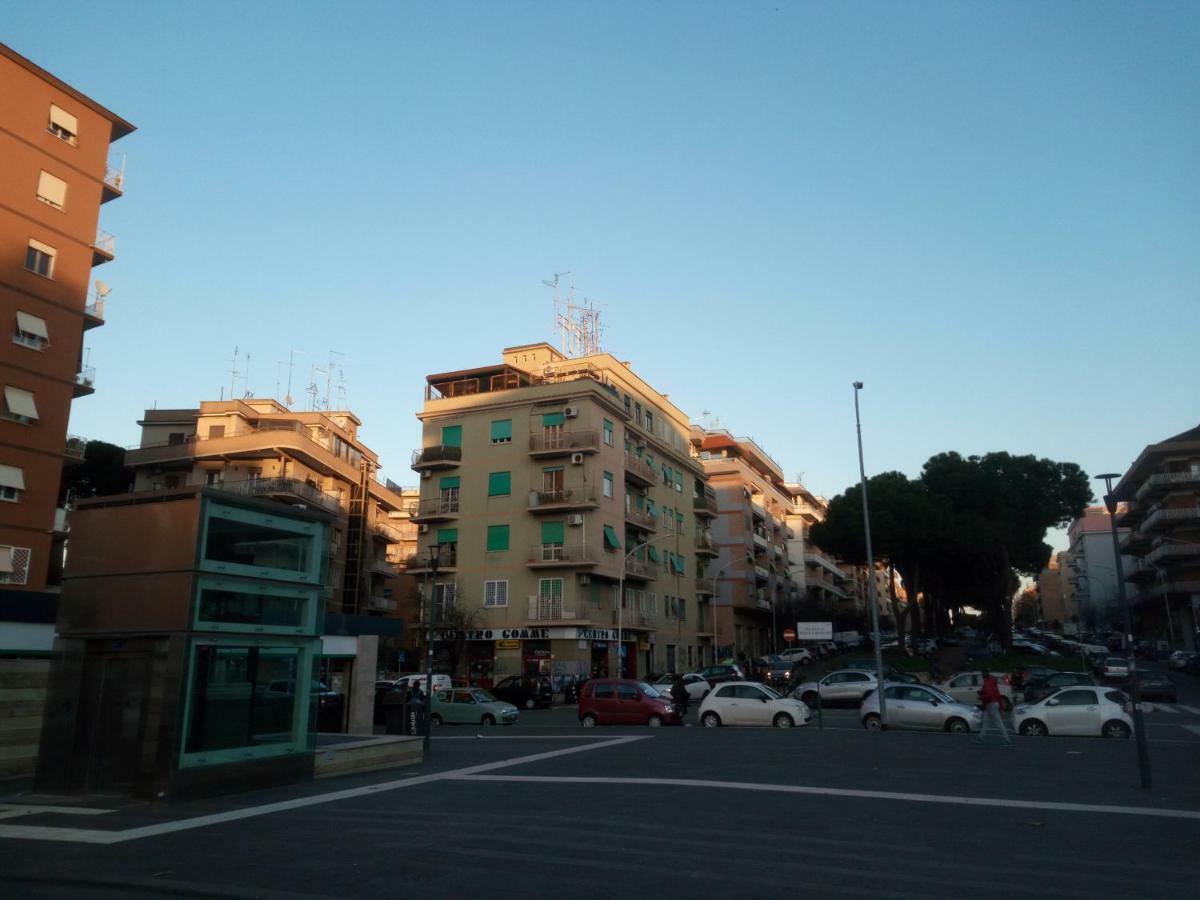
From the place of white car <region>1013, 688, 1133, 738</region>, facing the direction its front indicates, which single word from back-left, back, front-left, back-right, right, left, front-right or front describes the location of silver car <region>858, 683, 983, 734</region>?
front

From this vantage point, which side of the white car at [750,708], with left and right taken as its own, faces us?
right

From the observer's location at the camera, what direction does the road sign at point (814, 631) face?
facing the viewer

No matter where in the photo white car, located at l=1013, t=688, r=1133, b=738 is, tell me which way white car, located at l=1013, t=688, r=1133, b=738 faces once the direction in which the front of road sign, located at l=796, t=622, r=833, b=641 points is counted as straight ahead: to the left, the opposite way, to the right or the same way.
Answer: to the right

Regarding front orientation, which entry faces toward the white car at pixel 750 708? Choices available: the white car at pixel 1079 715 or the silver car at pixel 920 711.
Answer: the white car at pixel 1079 715

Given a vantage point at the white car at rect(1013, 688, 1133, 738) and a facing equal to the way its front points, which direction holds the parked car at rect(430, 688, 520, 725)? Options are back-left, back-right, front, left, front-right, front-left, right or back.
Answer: front

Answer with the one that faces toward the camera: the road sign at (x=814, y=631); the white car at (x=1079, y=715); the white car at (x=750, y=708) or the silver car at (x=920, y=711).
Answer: the road sign

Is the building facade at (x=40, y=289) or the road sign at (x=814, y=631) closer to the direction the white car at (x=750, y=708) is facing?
the road sign

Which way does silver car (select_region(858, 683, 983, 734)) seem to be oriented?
to the viewer's right

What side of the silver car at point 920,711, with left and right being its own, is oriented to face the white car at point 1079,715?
front

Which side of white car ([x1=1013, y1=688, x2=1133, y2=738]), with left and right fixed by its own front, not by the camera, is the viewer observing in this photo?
left

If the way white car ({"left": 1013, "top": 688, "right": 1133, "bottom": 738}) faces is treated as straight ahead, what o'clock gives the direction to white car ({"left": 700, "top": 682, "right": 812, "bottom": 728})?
white car ({"left": 700, "top": 682, "right": 812, "bottom": 728}) is roughly at 12 o'clock from white car ({"left": 1013, "top": 688, "right": 1133, "bottom": 738}).

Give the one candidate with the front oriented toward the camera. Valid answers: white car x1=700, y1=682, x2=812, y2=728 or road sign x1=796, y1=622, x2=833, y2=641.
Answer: the road sign

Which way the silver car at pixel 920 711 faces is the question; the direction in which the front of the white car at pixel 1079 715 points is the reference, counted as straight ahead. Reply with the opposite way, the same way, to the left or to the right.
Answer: the opposite way

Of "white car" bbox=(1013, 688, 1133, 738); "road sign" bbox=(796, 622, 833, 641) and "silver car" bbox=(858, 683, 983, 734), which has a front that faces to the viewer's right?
"silver car" bbox=(858, 683, 983, 734)

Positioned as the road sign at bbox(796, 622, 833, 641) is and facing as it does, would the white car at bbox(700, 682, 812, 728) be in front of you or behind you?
in front

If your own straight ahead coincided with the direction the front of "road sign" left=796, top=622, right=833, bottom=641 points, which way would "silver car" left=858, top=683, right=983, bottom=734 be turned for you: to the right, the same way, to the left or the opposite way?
to the left

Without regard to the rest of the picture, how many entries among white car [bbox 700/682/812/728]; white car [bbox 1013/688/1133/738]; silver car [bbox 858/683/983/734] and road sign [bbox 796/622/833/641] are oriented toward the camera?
1

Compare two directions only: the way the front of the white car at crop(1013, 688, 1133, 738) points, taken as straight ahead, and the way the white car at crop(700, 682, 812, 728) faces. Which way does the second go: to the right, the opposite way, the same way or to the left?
the opposite way

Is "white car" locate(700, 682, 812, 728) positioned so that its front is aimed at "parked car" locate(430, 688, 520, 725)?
no
